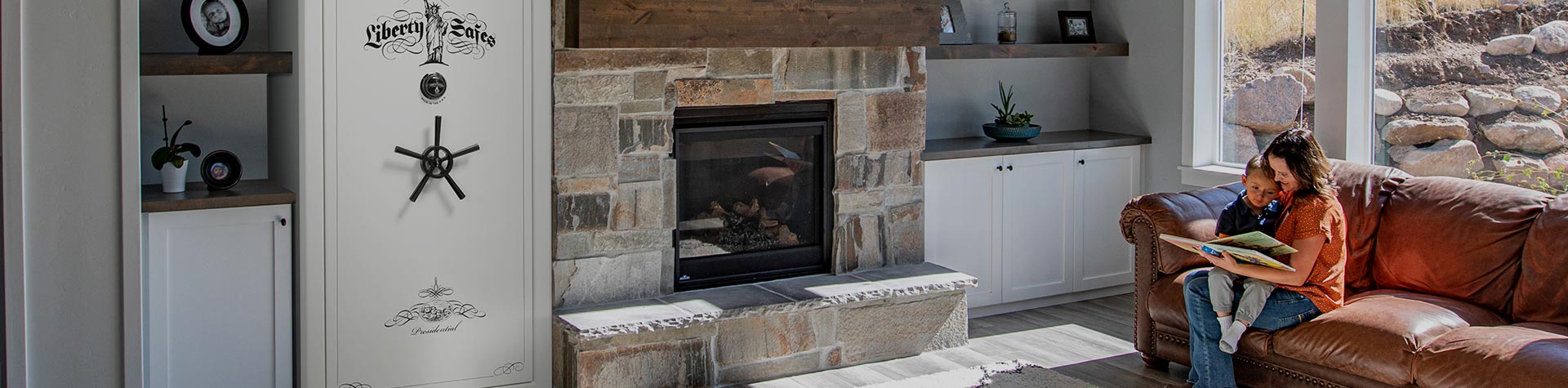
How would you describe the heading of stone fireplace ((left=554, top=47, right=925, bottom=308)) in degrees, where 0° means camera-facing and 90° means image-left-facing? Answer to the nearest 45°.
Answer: approximately 0°

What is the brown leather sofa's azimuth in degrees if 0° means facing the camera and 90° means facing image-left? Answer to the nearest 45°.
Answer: approximately 45°

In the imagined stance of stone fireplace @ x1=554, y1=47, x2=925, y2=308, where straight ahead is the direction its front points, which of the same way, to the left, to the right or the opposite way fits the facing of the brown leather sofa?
to the right

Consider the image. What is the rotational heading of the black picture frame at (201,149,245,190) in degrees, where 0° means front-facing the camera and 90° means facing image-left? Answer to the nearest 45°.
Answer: approximately 0°
